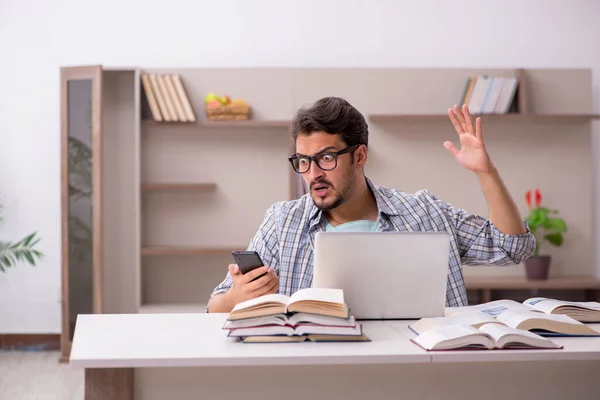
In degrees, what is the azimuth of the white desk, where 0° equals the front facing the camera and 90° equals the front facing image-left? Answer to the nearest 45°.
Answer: approximately 180°

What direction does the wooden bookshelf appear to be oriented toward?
toward the camera

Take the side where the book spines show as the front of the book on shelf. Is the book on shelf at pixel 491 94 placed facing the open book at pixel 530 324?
yes

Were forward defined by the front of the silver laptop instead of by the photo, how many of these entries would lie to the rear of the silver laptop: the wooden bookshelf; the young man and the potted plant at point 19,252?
0

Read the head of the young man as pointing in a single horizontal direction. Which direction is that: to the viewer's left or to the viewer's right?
to the viewer's left

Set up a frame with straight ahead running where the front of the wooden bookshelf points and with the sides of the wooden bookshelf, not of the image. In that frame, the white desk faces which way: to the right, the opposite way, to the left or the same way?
the opposite way

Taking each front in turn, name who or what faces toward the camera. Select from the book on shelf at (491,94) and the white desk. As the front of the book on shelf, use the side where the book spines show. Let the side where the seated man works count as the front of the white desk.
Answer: the book on shelf

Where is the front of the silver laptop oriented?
away from the camera

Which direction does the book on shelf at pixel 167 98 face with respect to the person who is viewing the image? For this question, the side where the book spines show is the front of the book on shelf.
facing the viewer

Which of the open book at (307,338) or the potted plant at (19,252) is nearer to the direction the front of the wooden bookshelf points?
the open book

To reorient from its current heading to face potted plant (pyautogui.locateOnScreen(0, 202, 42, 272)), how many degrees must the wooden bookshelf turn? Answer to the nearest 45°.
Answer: approximately 90° to its right

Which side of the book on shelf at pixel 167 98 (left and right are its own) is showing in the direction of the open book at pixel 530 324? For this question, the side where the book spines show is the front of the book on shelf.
front

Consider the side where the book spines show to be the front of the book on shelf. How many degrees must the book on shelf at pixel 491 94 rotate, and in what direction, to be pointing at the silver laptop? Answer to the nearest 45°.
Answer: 0° — it already faces it

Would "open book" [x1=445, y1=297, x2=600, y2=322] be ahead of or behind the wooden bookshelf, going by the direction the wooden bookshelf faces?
ahead

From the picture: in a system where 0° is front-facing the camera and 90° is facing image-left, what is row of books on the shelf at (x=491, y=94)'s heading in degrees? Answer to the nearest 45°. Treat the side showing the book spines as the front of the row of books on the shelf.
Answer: approximately 0°

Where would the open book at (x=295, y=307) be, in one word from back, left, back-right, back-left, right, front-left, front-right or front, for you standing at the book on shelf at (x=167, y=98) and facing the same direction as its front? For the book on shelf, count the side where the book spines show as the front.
front

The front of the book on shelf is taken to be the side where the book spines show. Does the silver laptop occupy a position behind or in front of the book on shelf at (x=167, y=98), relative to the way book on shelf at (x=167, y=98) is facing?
in front

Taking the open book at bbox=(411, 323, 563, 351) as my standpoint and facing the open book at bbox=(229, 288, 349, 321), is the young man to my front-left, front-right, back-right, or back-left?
front-right

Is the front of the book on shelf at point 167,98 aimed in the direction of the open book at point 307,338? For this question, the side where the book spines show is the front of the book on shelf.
yes
